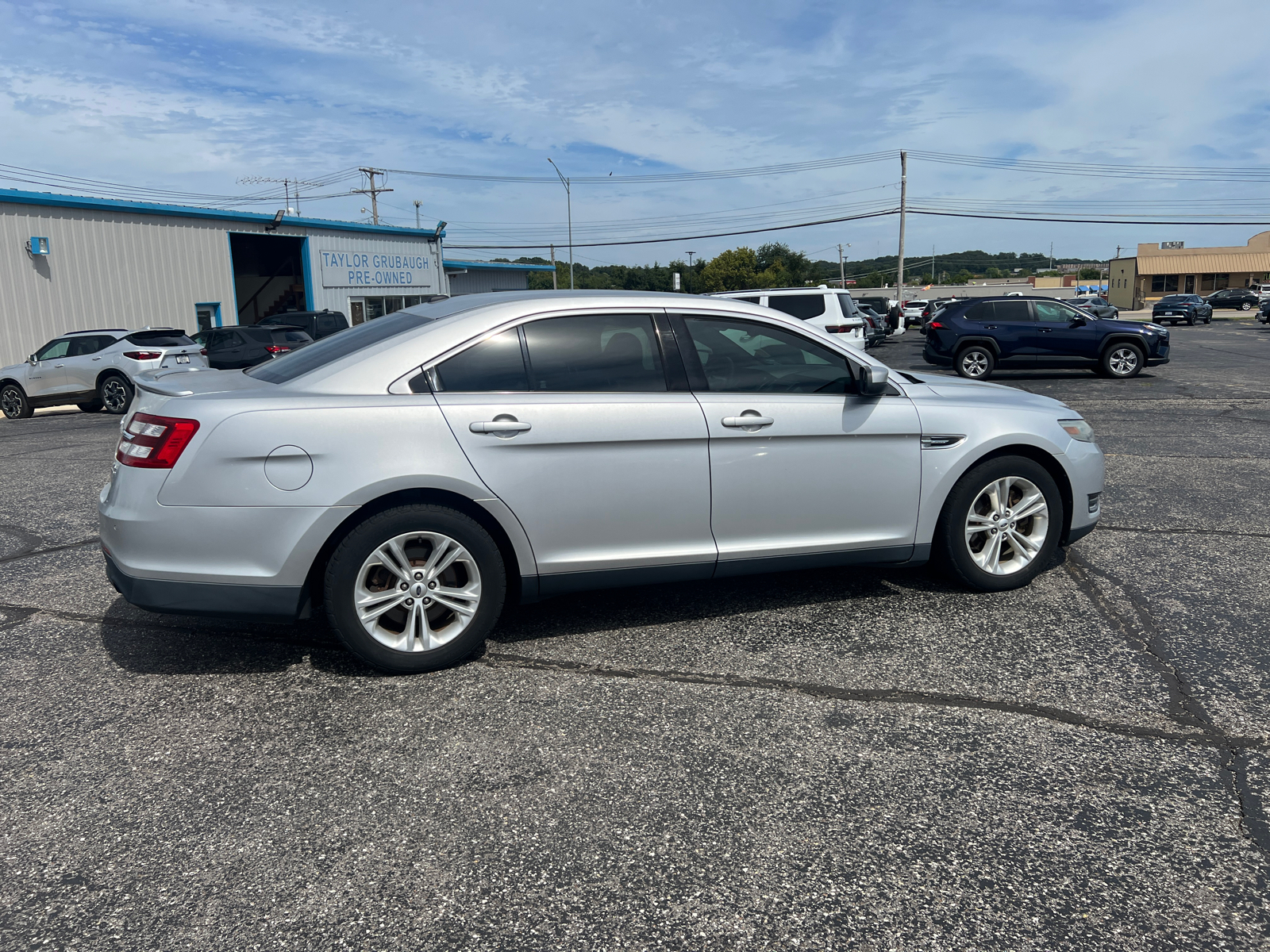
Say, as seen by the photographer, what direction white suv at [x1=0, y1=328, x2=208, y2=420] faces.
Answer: facing away from the viewer and to the left of the viewer

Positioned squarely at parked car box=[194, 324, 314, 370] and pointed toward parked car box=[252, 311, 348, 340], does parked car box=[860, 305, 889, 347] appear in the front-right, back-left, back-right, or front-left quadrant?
front-right

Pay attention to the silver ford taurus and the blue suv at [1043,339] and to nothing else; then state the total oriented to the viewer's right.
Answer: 2

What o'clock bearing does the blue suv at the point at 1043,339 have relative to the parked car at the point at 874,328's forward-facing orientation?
The blue suv is roughly at 7 o'clock from the parked car.

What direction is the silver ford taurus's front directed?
to the viewer's right

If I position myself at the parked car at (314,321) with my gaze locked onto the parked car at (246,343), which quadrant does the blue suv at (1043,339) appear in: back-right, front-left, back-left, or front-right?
front-left

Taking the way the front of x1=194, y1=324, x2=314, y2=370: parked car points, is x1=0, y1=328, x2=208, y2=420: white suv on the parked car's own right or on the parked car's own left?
on the parked car's own left

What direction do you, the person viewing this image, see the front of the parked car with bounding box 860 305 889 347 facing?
facing away from the viewer and to the left of the viewer

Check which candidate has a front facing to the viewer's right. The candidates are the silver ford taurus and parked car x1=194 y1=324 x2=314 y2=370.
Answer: the silver ford taurus

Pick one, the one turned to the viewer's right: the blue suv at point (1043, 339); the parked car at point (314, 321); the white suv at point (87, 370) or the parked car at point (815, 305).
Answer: the blue suv

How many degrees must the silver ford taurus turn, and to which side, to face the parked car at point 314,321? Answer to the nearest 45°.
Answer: approximately 90° to its left

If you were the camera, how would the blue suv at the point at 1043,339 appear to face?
facing to the right of the viewer

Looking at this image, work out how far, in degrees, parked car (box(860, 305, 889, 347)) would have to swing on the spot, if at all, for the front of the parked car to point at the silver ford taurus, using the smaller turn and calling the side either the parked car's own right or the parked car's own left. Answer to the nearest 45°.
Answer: approximately 135° to the parked car's own left

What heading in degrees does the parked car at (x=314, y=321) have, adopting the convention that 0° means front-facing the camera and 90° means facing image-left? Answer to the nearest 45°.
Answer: approximately 135°

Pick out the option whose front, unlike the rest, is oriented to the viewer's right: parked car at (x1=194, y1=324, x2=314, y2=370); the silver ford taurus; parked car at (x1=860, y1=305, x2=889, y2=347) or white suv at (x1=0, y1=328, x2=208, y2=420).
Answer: the silver ford taurus

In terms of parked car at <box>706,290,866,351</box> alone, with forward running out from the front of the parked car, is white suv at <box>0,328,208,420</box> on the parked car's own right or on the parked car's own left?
on the parked car's own left
